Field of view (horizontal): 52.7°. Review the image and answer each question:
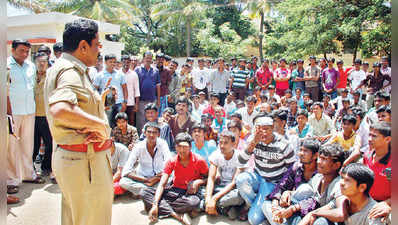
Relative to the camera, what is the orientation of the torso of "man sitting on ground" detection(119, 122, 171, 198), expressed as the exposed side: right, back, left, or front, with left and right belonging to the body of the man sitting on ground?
front

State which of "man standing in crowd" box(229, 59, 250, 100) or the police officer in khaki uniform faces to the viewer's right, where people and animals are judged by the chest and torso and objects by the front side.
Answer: the police officer in khaki uniform

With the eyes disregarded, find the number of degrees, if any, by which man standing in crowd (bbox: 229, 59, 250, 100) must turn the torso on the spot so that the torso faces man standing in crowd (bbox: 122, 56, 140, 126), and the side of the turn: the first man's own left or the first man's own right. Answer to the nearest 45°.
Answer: approximately 45° to the first man's own right

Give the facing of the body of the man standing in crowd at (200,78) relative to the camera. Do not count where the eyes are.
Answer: toward the camera

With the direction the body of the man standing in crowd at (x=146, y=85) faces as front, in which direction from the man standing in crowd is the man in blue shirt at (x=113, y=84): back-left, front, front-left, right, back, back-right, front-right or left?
front-right

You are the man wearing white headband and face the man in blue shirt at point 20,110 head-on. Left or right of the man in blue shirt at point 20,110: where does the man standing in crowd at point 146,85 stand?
right

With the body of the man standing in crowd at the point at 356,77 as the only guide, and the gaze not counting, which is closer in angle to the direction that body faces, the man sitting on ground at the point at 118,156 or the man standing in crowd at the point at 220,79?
the man sitting on ground

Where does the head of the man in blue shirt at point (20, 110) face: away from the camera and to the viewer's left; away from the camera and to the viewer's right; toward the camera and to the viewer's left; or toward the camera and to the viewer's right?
toward the camera and to the viewer's right

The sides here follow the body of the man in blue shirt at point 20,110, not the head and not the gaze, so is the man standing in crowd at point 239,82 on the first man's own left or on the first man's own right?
on the first man's own left

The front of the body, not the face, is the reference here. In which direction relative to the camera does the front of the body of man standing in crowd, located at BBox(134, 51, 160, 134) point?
toward the camera

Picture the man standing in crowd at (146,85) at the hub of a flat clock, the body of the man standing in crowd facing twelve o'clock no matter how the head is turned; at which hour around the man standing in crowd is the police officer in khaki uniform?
The police officer in khaki uniform is roughly at 12 o'clock from the man standing in crowd.
